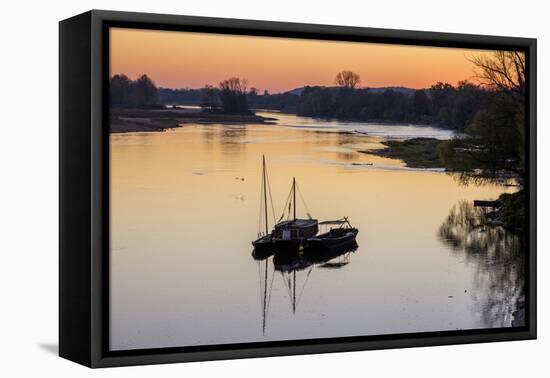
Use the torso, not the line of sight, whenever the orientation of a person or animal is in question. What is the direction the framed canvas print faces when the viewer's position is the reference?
facing the viewer and to the right of the viewer
